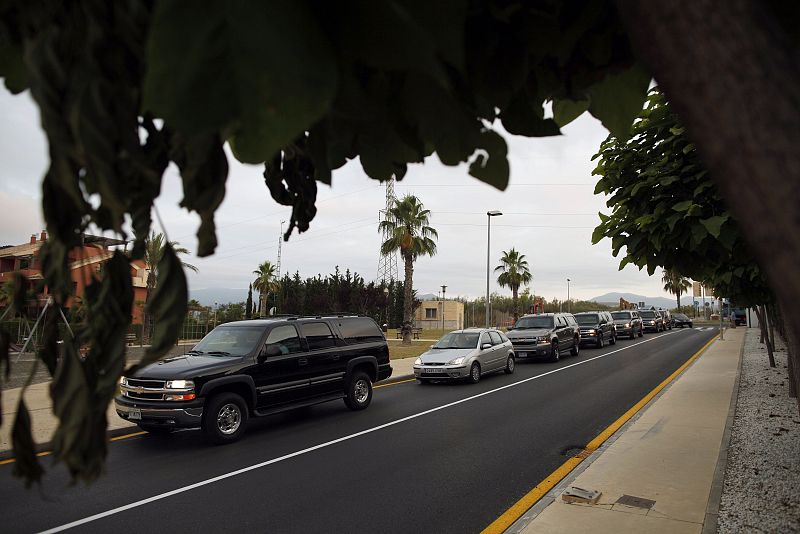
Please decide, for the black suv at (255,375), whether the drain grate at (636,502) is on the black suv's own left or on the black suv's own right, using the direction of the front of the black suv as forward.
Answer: on the black suv's own left

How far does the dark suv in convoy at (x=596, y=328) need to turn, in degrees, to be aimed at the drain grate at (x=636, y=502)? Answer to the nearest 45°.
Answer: approximately 45° to its left

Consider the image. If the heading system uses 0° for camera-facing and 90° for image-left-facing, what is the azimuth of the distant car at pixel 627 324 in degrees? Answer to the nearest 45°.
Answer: approximately 45°

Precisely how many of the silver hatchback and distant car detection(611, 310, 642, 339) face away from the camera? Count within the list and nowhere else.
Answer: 0

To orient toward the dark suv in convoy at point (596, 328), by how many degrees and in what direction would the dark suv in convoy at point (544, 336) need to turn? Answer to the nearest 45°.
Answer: approximately 135° to its right

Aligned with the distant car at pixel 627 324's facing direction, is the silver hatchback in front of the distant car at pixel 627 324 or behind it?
in front

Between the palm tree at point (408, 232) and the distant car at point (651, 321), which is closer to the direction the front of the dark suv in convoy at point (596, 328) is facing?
the palm tree

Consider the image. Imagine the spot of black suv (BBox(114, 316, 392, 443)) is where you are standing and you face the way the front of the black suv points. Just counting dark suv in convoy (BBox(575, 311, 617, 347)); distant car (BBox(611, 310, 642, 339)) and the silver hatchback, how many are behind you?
3

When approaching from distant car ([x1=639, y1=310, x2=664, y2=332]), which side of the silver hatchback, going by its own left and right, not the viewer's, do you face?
back

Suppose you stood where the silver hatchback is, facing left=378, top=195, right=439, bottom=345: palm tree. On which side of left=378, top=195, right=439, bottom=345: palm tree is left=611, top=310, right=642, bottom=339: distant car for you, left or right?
right

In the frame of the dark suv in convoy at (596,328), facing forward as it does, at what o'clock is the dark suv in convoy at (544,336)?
the dark suv in convoy at (544,336) is roughly at 11 o'clock from the dark suv in convoy at (596,328).

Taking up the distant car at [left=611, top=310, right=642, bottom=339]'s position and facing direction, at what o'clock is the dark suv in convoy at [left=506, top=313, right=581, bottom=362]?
The dark suv in convoy is roughly at 11 o'clock from the distant car.

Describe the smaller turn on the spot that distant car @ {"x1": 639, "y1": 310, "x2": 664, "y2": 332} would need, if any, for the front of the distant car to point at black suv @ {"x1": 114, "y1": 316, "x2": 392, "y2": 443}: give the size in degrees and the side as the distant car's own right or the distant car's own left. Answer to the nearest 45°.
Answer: approximately 45° to the distant car's own left

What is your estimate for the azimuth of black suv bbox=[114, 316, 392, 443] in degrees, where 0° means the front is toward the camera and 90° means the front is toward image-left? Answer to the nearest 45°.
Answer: approximately 45°

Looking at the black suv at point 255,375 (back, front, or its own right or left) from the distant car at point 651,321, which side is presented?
back
